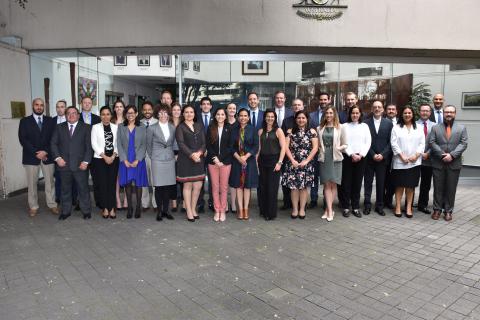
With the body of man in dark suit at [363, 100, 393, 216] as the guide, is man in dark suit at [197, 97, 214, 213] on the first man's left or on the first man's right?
on the first man's right

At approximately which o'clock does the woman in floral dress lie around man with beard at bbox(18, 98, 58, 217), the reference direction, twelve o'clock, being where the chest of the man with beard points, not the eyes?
The woman in floral dress is roughly at 10 o'clock from the man with beard.

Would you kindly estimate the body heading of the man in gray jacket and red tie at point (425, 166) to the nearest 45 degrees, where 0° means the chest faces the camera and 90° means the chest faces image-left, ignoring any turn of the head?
approximately 0°

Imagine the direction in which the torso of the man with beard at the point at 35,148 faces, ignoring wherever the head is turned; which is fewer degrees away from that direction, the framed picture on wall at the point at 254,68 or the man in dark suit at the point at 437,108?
the man in dark suit

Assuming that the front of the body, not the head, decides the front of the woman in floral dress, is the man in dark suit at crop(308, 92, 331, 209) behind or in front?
behind

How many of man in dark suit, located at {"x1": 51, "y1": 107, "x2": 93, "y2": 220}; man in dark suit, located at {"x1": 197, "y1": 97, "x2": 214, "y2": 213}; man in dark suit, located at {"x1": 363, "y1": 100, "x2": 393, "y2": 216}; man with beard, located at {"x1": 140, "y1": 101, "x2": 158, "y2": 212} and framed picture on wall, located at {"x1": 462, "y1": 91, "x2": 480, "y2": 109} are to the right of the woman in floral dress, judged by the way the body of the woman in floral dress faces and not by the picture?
3

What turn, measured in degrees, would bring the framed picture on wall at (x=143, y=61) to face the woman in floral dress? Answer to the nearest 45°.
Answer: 0° — it already faces them

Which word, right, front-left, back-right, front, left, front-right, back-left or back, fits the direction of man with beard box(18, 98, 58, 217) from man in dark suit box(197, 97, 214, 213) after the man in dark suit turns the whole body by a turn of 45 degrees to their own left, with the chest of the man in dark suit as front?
back-right

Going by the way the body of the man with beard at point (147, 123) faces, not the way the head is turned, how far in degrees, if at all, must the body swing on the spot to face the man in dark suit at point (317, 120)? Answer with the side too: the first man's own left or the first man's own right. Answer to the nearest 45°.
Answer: approximately 90° to the first man's own left

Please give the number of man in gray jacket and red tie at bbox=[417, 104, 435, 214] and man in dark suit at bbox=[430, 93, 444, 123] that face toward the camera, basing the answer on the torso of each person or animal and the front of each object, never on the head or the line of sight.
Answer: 2
